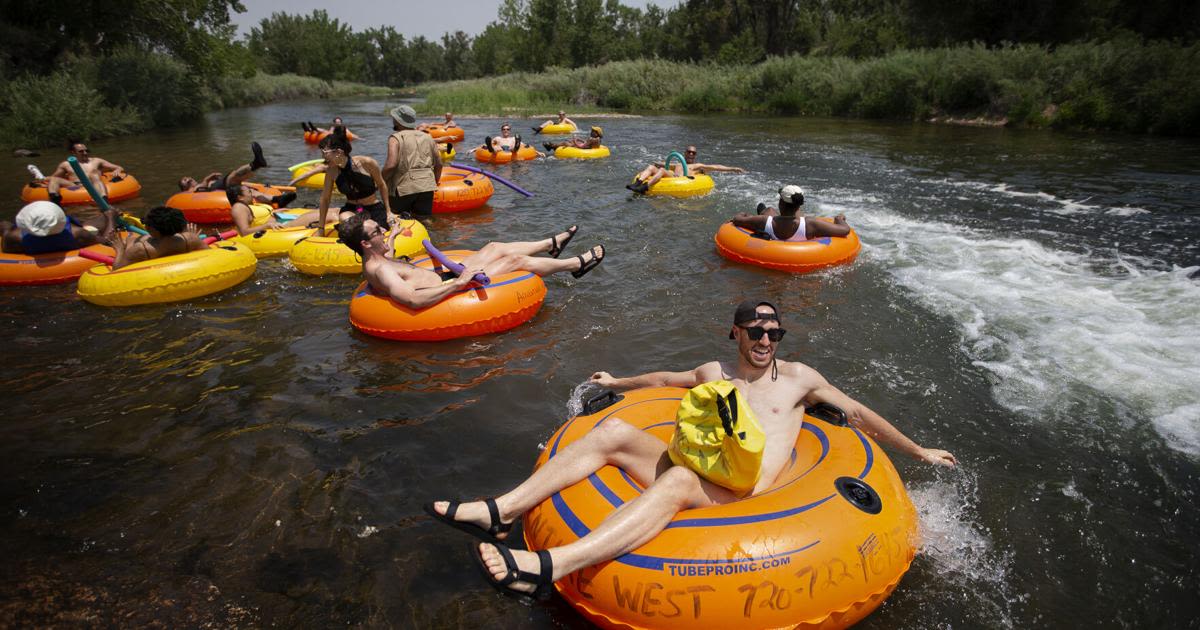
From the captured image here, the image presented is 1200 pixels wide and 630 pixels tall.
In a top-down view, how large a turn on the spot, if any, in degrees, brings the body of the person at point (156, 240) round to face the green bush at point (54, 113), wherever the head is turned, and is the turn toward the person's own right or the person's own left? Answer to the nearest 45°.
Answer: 0° — they already face it

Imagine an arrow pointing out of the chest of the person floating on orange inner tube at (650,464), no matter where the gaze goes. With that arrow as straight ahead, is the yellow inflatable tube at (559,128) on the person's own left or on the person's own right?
on the person's own right

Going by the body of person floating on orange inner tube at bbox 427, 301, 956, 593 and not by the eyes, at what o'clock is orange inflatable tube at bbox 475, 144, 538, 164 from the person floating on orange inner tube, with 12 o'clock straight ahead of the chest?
The orange inflatable tube is roughly at 4 o'clock from the person floating on orange inner tube.

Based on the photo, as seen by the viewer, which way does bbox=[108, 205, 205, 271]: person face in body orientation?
away from the camera

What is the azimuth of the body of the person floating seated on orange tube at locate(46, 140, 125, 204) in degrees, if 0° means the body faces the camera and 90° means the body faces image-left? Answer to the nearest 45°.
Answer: approximately 0°

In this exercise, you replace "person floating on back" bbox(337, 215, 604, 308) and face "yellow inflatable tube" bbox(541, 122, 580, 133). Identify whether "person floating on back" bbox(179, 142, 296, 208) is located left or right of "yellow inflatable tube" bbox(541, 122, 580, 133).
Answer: left

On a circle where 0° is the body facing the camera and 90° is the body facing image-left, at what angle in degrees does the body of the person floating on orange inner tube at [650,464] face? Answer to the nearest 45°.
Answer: approximately 45°

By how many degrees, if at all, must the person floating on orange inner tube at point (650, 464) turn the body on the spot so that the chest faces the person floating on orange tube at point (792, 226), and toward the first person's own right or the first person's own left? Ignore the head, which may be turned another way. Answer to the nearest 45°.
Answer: approximately 135° to the first person's own right
